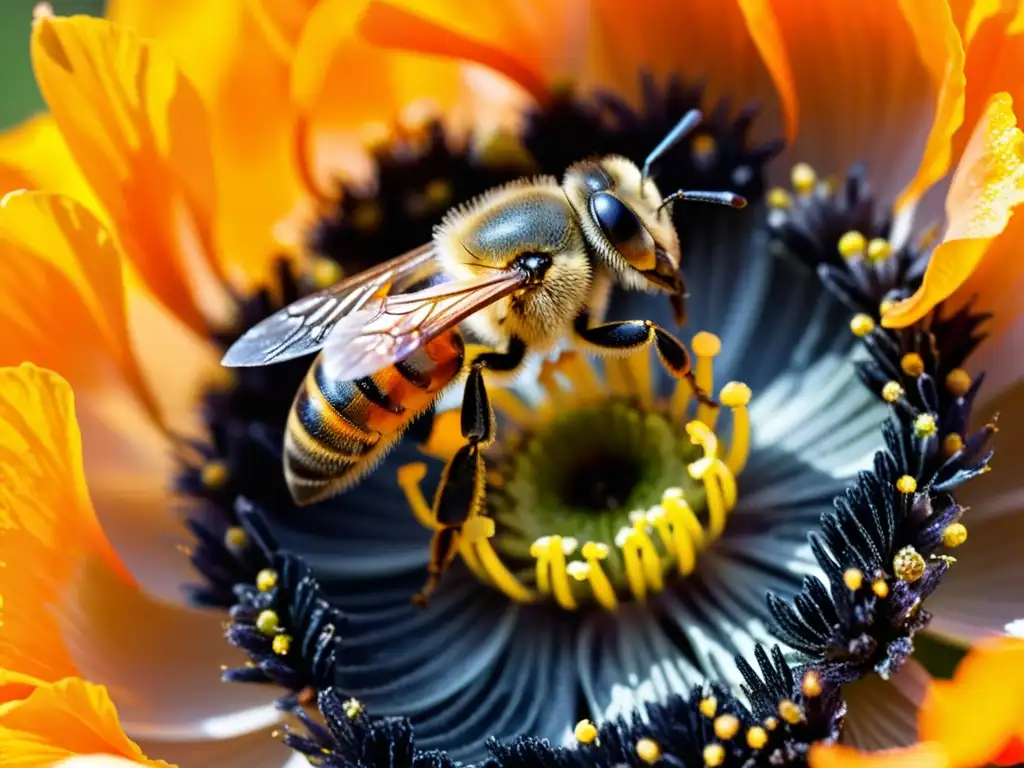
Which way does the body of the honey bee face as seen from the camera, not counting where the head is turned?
to the viewer's right
